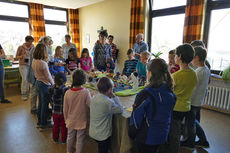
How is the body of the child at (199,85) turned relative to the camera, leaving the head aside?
to the viewer's left

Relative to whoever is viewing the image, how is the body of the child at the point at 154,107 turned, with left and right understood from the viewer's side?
facing away from the viewer and to the left of the viewer

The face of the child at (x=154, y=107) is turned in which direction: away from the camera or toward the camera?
away from the camera

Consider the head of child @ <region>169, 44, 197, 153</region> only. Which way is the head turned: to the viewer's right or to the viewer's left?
to the viewer's left

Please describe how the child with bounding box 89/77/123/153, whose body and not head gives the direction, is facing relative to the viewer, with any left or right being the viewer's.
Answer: facing away from the viewer and to the right of the viewer

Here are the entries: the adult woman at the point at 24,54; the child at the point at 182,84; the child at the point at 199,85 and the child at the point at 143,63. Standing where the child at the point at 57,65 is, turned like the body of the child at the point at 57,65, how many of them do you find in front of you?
3

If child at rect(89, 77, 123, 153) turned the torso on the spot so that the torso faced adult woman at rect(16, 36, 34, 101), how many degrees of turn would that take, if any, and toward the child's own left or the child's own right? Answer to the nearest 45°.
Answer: approximately 90° to the child's own left

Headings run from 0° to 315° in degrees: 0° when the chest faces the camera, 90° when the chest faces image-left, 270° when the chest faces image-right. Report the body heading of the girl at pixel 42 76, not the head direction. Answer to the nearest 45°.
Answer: approximately 225°
